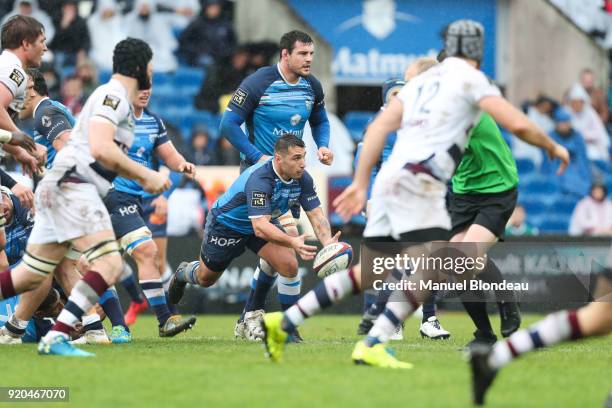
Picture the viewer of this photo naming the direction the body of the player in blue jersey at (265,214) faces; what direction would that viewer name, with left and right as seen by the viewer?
facing the viewer and to the right of the viewer

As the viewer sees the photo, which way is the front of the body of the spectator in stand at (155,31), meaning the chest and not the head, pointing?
toward the camera

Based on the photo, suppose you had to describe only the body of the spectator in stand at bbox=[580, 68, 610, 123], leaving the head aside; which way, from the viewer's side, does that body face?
toward the camera

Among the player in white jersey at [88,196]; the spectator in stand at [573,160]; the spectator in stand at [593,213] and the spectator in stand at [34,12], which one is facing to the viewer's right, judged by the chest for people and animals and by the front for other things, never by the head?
the player in white jersey

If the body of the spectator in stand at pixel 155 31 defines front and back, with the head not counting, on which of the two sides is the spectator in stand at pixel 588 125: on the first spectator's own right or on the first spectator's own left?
on the first spectator's own left

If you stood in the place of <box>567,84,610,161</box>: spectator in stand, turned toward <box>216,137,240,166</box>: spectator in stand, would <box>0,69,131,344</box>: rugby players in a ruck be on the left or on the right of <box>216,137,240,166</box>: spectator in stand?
left

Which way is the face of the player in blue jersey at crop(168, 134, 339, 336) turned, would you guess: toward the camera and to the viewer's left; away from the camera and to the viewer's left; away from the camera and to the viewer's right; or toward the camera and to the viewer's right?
toward the camera and to the viewer's right
